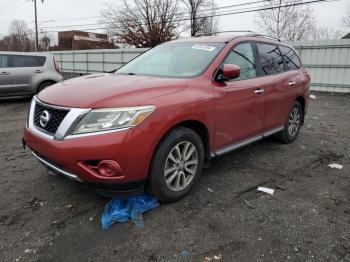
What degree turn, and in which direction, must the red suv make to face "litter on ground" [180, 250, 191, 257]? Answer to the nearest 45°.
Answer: approximately 45° to its left

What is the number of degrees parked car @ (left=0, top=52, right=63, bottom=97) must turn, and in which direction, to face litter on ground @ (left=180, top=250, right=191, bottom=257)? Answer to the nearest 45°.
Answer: approximately 90° to its left

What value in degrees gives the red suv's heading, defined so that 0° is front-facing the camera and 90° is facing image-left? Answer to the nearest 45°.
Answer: approximately 45°

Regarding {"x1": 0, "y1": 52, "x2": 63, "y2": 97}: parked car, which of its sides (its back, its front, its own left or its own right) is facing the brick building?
right

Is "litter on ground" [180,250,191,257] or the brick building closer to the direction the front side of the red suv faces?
the litter on ground

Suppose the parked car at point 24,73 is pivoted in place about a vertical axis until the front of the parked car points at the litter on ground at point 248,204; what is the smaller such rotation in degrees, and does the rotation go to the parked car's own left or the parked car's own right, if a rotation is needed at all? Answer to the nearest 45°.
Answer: approximately 90° to the parked car's own left

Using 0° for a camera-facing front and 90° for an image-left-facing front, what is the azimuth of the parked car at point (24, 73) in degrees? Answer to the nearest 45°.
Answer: approximately 90°

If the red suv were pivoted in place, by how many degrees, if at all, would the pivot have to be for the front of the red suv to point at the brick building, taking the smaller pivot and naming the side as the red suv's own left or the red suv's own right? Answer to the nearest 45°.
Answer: approximately 135° to the red suv's own right
